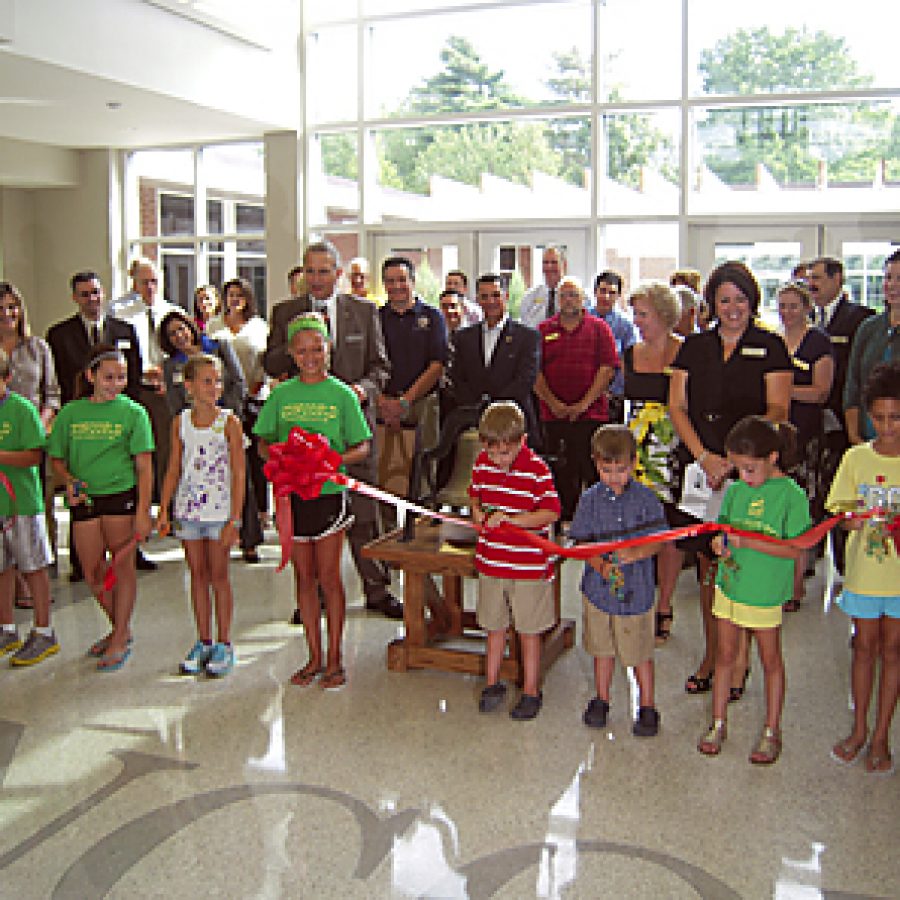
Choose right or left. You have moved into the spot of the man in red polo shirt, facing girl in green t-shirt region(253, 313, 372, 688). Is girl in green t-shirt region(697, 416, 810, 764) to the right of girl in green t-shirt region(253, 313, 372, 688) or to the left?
left

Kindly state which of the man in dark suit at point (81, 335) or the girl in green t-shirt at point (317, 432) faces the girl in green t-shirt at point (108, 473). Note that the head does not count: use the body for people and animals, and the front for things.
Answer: the man in dark suit

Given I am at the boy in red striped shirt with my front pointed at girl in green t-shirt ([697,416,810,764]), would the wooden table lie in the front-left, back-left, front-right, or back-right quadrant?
back-left

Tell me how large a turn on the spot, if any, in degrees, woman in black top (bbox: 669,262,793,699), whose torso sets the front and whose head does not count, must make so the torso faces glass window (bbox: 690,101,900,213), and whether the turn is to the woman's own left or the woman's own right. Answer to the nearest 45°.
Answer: approximately 180°

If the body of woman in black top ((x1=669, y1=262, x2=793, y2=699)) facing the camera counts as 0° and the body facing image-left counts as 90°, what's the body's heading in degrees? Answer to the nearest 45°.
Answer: approximately 0°

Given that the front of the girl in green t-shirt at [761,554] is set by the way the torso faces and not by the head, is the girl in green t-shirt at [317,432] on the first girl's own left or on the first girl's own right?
on the first girl's own right

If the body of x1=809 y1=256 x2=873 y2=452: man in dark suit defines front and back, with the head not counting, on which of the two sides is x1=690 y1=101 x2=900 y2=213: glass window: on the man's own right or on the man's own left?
on the man's own right

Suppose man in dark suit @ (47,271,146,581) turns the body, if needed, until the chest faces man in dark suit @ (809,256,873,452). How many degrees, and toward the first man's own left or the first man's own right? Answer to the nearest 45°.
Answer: approximately 90° to the first man's own left

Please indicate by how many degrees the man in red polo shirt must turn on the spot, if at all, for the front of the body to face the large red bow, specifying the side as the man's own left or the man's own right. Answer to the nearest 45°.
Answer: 0° — they already face it

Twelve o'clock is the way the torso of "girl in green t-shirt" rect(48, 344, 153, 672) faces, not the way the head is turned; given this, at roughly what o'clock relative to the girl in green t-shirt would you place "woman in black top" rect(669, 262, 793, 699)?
The woman in black top is roughly at 10 o'clock from the girl in green t-shirt.

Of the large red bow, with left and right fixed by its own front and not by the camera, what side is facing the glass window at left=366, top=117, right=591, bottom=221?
back

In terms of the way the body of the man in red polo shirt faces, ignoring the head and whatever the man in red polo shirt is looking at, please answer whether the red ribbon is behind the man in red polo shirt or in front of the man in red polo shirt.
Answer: in front

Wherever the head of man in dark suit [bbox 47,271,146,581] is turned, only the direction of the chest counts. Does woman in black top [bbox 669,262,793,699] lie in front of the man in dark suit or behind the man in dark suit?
in front
